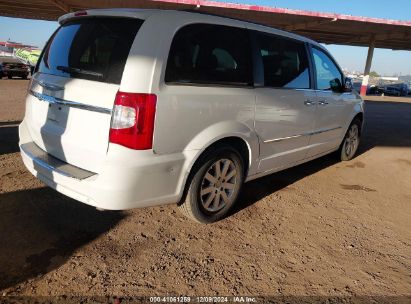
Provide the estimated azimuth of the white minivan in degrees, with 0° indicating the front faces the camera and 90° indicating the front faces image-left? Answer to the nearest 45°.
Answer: approximately 225°

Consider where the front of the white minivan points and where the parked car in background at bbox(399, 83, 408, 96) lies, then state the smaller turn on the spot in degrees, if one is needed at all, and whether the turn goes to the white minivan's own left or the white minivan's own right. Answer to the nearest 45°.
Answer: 0° — it already faces it

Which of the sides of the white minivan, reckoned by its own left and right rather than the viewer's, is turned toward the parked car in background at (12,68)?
left

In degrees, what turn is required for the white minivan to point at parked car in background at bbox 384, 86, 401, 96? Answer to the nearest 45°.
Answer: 0° — it already faces it
